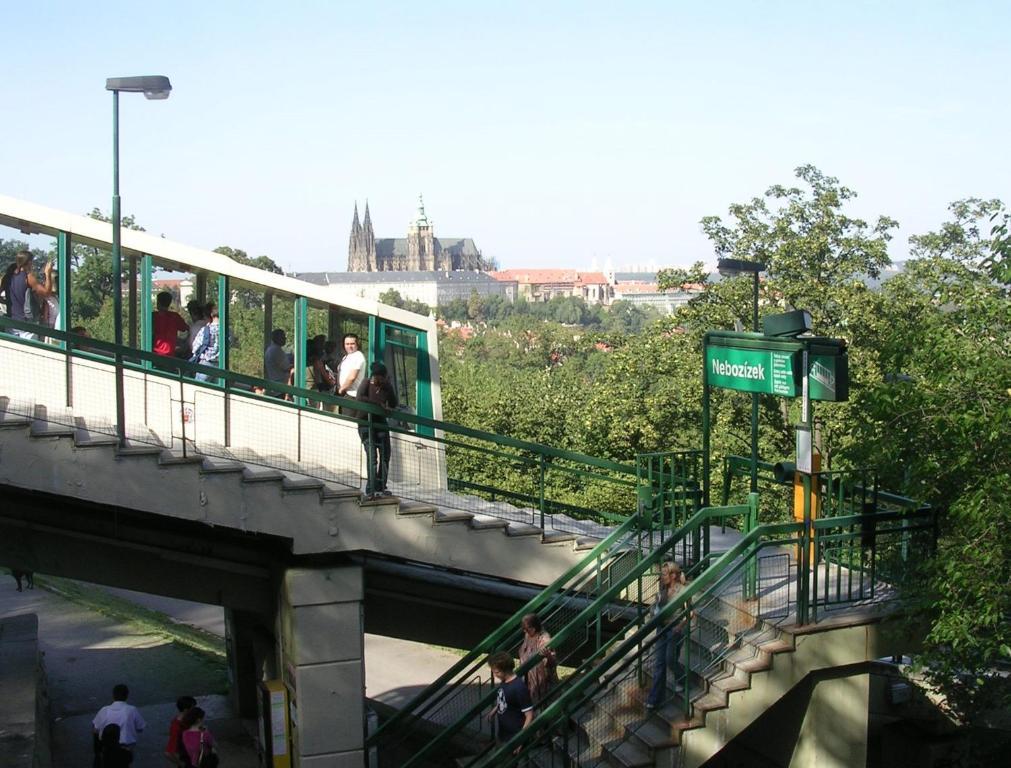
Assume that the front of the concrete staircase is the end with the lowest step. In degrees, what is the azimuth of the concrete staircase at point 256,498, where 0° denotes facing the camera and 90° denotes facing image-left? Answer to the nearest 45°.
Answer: approximately 270°

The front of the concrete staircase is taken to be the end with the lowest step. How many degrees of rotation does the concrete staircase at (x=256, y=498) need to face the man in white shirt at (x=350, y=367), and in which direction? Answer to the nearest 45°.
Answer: approximately 90° to its left

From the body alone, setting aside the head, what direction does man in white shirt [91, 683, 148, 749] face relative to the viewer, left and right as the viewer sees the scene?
facing away from the viewer

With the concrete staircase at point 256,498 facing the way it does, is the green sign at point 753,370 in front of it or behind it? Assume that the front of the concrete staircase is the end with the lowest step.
in front

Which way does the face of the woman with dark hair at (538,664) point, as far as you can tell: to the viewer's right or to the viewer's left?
to the viewer's left

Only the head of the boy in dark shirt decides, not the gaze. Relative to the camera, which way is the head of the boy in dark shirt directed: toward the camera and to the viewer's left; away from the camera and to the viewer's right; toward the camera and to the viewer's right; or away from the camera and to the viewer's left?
toward the camera and to the viewer's left

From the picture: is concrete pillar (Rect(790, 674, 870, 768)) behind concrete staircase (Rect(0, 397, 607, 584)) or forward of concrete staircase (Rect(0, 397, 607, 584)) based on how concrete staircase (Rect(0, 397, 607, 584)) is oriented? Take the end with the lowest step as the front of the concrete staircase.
forward
